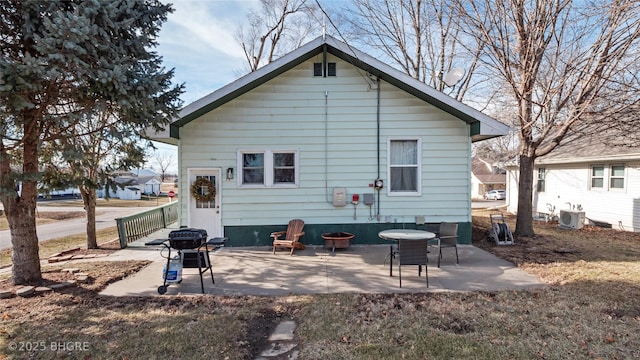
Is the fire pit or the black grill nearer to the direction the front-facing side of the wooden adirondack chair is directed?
the black grill

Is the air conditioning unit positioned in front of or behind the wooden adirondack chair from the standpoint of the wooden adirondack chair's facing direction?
behind

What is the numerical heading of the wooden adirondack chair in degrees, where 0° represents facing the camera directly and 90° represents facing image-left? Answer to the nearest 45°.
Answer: approximately 45°

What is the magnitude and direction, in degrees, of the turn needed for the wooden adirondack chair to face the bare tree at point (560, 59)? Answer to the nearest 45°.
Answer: approximately 135° to its left

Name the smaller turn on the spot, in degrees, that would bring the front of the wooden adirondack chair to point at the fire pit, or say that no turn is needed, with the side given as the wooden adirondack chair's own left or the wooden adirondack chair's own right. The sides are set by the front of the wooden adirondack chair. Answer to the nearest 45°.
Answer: approximately 135° to the wooden adirondack chair's own left
